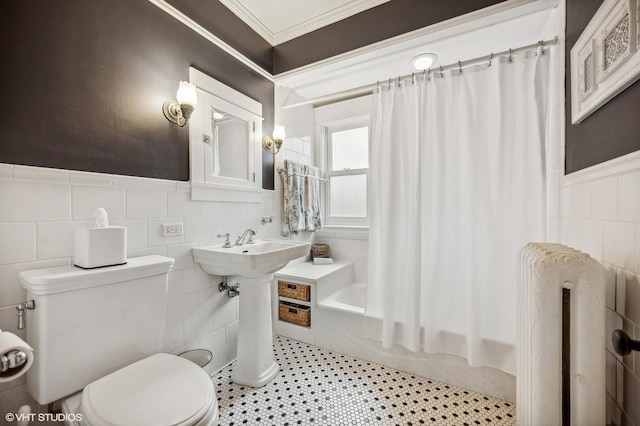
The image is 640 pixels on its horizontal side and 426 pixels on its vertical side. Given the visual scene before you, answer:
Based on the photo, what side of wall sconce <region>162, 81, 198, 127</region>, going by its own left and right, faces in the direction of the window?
left

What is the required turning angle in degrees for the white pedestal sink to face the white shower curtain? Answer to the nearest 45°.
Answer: approximately 45° to its left

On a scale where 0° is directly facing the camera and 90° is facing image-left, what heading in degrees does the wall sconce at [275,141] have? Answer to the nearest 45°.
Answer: approximately 315°

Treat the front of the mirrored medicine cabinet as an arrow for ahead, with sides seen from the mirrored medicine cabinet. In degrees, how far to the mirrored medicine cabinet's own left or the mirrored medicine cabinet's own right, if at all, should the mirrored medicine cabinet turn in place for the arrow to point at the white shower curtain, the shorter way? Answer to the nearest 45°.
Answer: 0° — it already faces it

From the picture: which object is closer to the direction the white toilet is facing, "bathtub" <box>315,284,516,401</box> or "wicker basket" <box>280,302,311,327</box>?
the bathtub

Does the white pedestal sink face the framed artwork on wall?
yes
